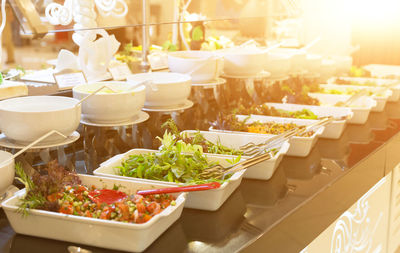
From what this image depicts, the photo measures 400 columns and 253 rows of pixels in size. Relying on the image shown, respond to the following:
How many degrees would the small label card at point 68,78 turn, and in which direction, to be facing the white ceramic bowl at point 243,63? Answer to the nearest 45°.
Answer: approximately 90° to its left

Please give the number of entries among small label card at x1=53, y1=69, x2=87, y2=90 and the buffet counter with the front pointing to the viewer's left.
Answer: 0

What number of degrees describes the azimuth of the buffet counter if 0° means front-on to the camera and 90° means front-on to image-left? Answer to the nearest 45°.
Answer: approximately 315°

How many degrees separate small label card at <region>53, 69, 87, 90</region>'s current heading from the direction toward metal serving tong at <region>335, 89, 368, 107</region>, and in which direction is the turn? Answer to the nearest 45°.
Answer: approximately 45° to its left

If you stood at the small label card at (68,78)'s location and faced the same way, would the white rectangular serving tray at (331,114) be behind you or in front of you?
in front

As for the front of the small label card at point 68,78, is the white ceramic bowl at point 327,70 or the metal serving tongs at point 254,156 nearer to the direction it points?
the metal serving tongs

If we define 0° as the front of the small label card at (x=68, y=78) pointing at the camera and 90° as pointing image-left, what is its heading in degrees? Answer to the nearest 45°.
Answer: approximately 315°

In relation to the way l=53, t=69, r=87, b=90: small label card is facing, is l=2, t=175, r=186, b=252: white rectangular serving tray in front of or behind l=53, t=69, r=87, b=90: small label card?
in front
